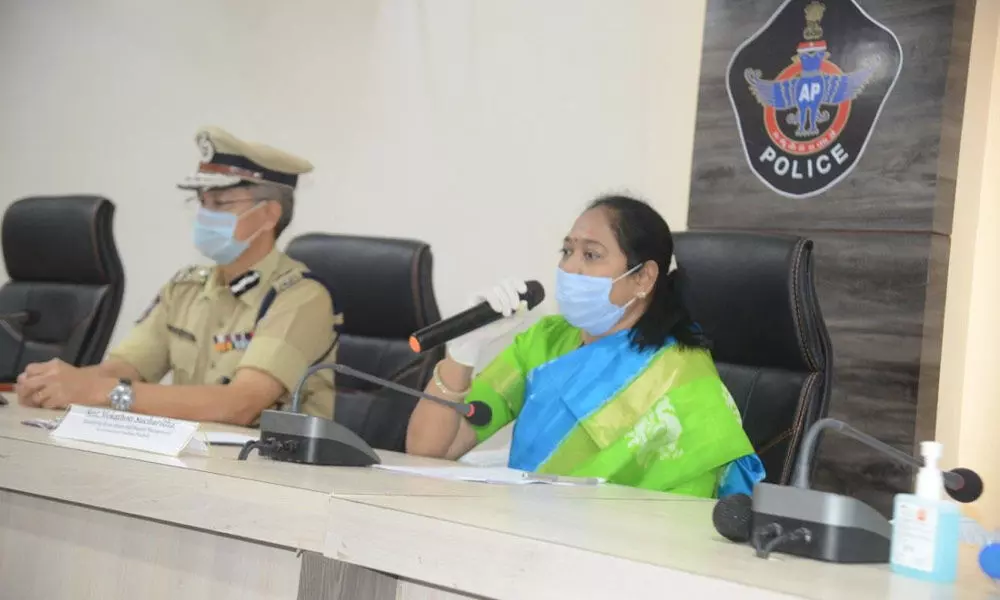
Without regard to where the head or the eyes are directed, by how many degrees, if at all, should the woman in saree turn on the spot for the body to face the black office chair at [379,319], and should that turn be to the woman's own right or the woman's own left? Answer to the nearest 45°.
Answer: approximately 90° to the woman's own right

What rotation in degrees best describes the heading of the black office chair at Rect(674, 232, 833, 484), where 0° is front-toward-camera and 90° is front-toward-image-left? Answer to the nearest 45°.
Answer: approximately 45°

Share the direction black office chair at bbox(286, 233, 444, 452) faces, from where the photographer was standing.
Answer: facing the viewer and to the left of the viewer

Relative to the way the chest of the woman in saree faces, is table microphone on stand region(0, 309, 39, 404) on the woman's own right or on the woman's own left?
on the woman's own right

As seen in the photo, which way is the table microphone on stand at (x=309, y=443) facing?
to the viewer's right

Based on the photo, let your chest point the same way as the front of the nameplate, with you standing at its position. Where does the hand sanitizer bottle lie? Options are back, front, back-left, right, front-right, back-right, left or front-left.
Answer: left

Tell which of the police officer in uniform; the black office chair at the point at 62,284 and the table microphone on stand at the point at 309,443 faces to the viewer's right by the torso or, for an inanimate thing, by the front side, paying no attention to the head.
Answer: the table microphone on stand

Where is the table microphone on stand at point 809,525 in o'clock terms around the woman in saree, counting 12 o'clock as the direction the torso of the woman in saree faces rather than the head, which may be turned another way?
The table microphone on stand is roughly at 10 o'clock from the woman in saree.

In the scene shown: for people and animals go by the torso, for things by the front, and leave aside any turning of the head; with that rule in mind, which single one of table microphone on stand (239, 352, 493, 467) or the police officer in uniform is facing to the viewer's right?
the table microphone on stand

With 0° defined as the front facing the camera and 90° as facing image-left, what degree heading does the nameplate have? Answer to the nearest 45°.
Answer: approximately 45°

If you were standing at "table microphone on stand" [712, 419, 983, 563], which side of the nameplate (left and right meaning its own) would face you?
left

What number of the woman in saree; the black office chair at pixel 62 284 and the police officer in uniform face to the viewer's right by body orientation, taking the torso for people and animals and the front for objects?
0
